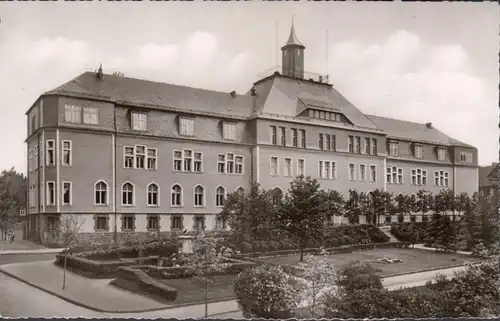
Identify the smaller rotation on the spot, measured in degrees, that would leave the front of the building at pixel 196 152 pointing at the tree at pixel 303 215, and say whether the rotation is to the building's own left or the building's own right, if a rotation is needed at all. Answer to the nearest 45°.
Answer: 0° — it already faces it

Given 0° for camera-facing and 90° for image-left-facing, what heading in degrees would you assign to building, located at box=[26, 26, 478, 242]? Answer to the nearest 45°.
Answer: approximately 315°

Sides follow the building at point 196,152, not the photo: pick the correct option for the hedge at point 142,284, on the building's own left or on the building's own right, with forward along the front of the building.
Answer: on the building's own right
